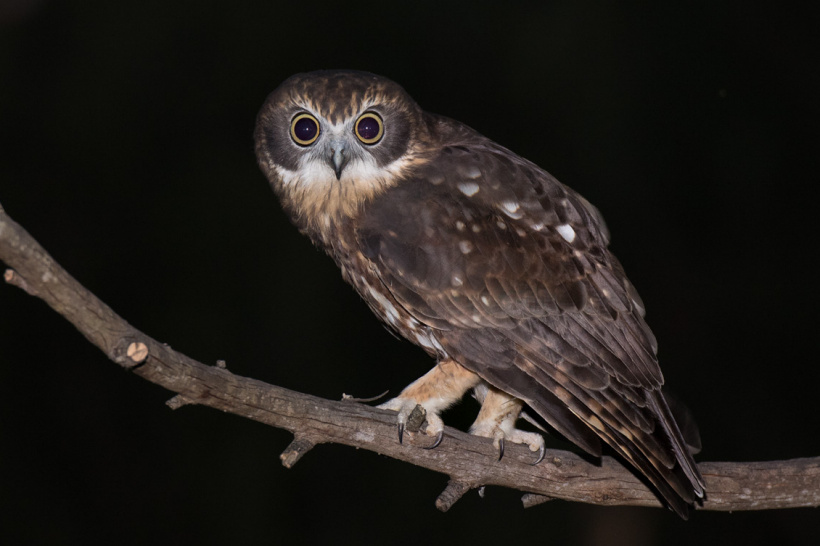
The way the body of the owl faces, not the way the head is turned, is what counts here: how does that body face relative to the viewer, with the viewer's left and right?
facing to the left of the viewer
